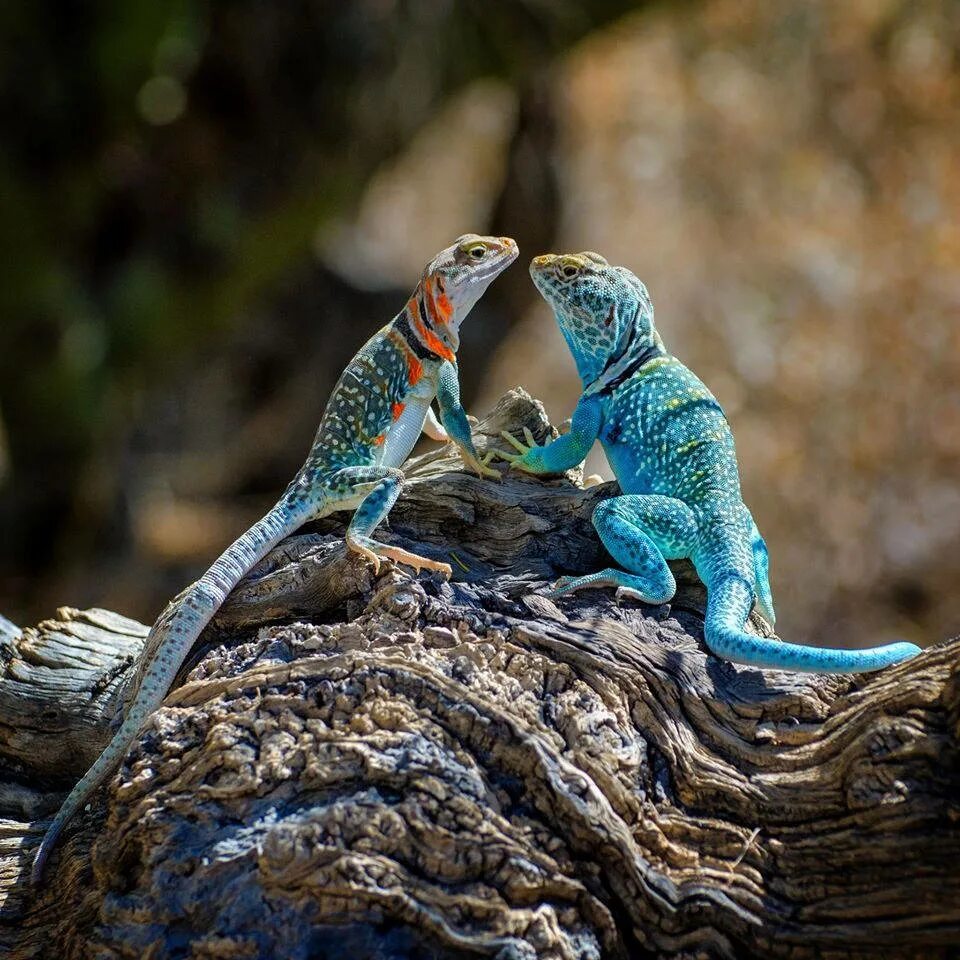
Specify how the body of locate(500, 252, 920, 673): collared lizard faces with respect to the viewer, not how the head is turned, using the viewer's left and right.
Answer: facing away from the viewer and to the left of the viewer

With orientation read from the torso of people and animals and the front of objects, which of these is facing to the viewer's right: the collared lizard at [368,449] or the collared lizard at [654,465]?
the collared lizard at [368,449]

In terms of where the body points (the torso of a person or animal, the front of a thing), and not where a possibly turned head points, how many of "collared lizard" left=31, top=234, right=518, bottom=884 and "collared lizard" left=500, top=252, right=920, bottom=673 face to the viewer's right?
1

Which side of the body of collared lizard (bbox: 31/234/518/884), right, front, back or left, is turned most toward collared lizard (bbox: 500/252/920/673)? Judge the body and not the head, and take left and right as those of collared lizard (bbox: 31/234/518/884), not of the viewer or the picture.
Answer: front

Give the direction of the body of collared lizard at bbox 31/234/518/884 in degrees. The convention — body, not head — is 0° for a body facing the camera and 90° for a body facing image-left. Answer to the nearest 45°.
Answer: approximately 270°
